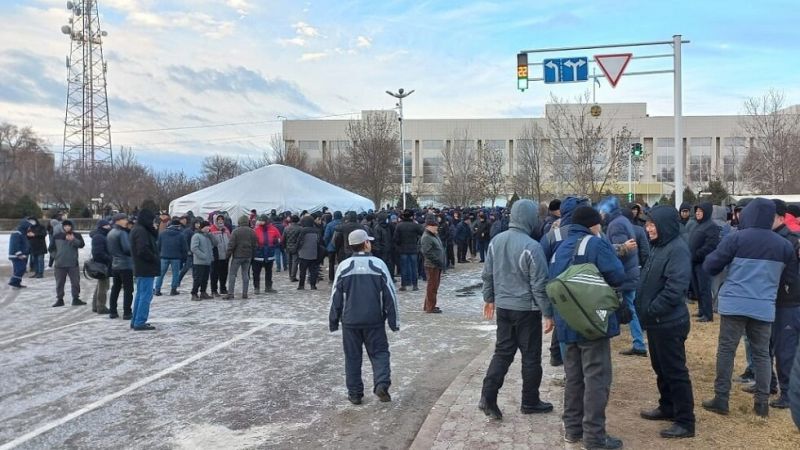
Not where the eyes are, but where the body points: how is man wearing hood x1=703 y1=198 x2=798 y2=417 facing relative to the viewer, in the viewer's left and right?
facing away from the viewer

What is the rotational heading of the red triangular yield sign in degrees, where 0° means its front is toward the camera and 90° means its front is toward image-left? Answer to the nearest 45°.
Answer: approximately 0°

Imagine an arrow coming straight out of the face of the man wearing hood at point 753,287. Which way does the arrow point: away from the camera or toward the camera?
away from the camera

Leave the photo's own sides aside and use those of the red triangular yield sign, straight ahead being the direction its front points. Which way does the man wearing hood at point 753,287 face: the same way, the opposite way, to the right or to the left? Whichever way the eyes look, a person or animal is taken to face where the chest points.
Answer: the opposite way

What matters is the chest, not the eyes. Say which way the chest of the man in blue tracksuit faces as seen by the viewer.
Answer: away from the camera

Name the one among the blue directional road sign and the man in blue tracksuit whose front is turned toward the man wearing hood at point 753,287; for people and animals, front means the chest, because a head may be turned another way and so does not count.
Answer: the blue directional road sign

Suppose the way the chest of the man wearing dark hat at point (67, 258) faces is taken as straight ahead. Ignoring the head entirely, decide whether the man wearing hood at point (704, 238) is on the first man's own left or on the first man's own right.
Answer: on the first man's own left

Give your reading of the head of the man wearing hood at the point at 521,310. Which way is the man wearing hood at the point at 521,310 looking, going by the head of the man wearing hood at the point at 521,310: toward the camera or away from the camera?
away from the camera

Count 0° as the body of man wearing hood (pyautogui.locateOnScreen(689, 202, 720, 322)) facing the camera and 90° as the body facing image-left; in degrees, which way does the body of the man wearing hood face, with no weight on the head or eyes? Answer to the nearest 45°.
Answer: approximately 45°

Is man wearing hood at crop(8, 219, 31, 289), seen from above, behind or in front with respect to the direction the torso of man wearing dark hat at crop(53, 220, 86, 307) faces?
behind

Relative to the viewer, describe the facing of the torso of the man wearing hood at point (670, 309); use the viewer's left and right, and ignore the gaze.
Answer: facing to the left of the viewer
